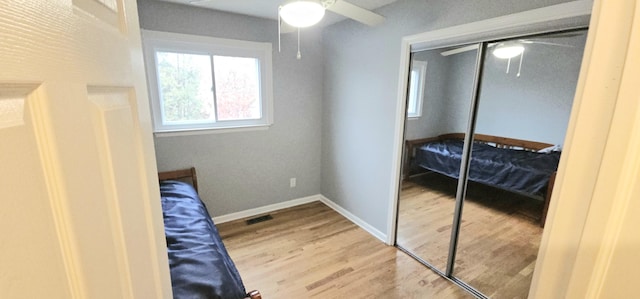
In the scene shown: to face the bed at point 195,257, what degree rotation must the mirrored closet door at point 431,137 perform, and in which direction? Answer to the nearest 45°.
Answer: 0° — it already faces it

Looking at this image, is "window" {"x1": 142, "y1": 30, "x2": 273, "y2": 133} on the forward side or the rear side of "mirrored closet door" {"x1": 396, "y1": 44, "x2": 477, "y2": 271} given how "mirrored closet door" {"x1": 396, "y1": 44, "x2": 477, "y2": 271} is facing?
on the forward side

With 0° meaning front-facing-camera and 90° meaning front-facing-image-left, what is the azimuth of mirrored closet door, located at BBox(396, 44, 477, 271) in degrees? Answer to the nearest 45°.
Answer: approximately 45°
